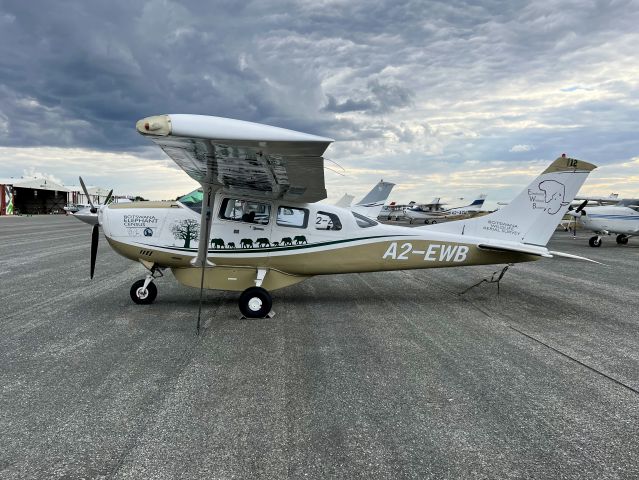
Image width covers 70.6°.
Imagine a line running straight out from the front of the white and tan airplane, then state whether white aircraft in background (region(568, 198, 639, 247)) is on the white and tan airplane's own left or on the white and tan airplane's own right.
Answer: on the white and tan airplane's own right

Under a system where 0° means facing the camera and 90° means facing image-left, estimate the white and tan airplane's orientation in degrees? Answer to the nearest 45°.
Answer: approximately 90°

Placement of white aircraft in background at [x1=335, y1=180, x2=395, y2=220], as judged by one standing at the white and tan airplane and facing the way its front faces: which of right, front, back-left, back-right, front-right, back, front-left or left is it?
right

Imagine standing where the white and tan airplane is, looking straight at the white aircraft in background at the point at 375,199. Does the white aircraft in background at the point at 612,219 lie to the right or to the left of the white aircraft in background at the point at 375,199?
right

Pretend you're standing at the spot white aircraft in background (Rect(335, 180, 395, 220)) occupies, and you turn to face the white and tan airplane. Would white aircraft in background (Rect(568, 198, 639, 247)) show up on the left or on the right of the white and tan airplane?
left
